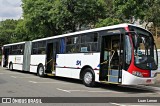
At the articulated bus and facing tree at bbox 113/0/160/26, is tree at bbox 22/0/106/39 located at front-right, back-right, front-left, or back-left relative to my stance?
front-left

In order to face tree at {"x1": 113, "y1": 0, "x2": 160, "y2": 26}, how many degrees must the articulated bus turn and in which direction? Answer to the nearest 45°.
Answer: approximately 90° to its left

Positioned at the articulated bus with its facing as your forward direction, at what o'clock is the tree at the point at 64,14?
The tree is roughly at 7 o'clock from the articulated bus.

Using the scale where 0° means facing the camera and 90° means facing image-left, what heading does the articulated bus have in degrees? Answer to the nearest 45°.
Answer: approximately 315°
